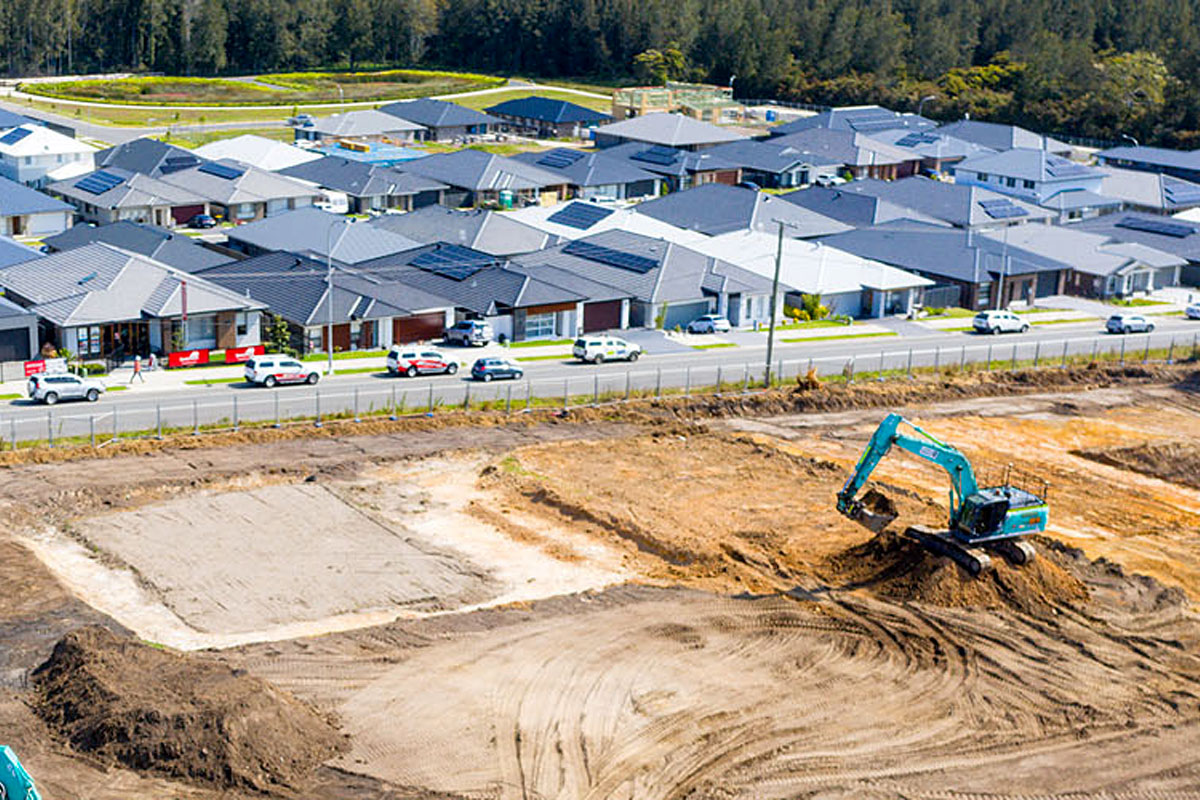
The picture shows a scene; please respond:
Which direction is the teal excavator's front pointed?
to the viewer's left

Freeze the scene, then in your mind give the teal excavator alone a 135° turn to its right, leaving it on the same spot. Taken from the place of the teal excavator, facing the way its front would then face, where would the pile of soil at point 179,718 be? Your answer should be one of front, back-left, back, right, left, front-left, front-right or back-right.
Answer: back
